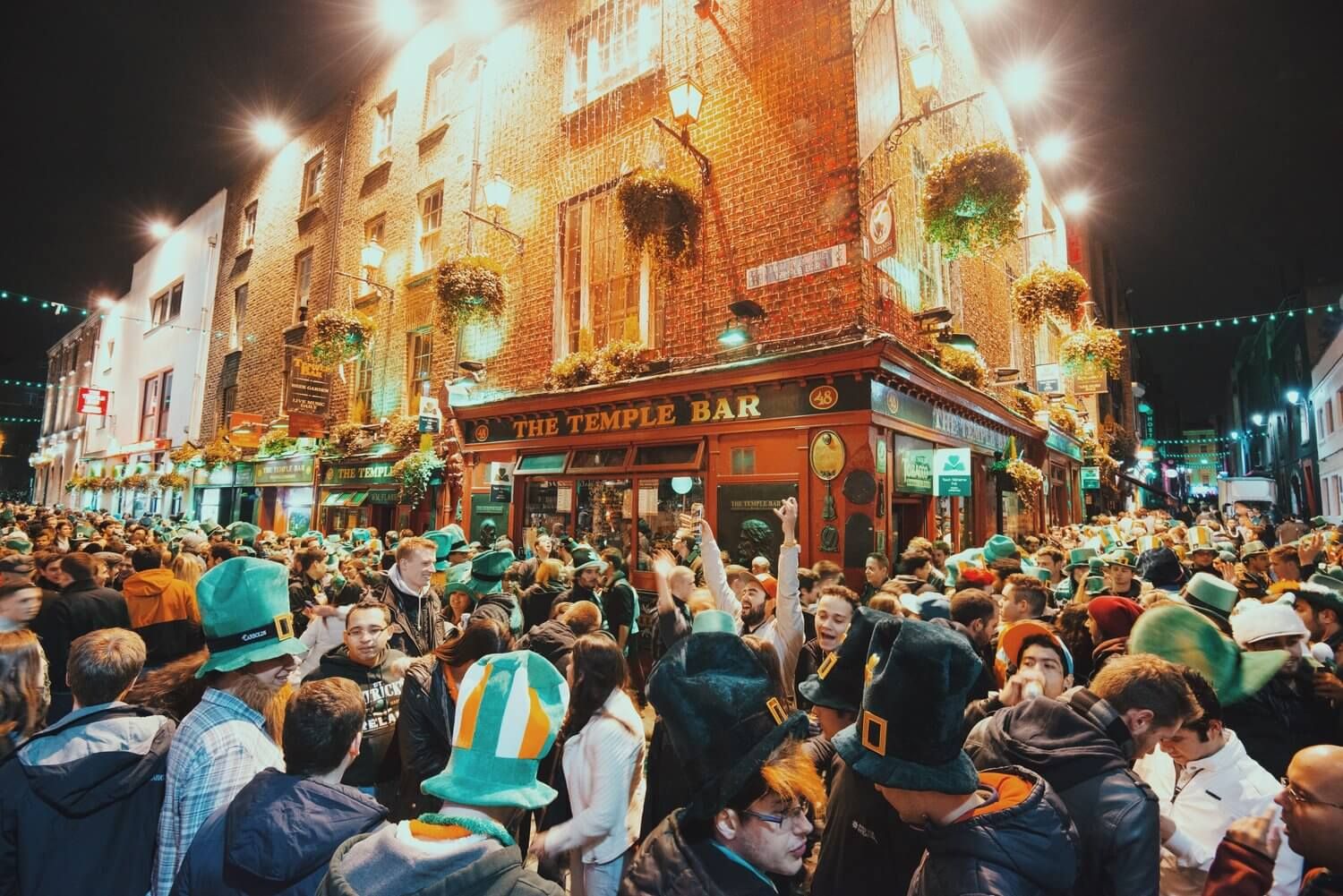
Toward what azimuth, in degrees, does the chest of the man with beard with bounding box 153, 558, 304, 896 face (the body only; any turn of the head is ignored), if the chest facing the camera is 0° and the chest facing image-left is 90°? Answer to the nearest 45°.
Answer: approximately 270°

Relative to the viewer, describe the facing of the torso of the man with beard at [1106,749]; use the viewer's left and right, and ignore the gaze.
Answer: facing to the right of the viewer

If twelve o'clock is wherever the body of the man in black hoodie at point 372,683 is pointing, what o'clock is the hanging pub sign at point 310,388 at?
The hanging pub sign is roughly at 6 o'clock from the man in black hoodie.

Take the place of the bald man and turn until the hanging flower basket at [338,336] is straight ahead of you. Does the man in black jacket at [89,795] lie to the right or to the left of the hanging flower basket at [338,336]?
left

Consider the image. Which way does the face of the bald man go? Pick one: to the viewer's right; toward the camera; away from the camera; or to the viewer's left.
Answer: to the viewer's left

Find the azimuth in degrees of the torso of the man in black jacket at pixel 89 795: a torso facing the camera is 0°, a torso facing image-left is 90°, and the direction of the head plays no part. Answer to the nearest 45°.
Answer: approximately 180°

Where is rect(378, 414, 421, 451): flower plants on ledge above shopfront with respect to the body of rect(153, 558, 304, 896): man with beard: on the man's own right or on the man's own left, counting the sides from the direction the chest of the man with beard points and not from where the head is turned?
on the man's own left

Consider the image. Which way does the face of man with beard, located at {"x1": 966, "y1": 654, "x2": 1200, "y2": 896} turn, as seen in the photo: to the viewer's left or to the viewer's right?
to the viewer's right

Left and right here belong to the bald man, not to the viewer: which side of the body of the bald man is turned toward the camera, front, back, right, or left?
left

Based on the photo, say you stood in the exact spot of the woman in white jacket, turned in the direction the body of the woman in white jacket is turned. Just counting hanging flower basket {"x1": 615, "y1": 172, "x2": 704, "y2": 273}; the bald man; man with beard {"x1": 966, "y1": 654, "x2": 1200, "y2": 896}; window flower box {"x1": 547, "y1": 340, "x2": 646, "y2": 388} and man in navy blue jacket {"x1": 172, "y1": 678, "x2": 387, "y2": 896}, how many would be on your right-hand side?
2
